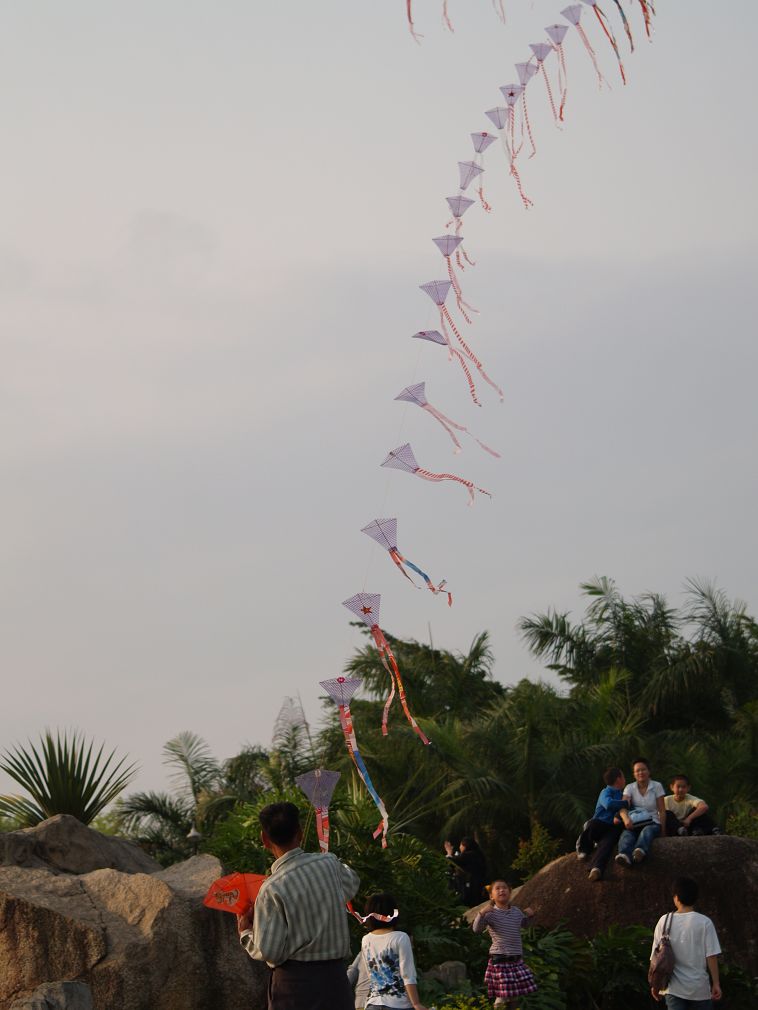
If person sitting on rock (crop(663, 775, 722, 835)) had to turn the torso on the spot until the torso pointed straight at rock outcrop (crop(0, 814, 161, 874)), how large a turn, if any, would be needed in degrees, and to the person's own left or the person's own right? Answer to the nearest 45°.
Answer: approximately 45° to the person's own right

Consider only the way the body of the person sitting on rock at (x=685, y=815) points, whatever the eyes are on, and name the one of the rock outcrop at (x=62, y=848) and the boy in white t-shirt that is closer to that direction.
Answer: the boy in white t-shirt

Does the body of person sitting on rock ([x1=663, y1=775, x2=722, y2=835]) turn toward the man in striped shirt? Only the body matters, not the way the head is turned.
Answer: yes

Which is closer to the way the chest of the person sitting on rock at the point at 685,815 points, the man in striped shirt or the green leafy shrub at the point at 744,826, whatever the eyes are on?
the man in striped shirt

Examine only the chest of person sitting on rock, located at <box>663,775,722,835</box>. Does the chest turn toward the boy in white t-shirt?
yes

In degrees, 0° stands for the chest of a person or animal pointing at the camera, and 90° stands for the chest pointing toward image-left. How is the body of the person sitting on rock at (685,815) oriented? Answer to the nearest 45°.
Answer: approximately 0°

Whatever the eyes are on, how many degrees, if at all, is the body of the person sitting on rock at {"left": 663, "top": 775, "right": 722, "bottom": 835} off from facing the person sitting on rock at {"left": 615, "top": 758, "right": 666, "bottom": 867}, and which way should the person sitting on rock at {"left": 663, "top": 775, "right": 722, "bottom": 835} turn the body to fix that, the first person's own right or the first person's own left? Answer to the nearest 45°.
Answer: approximately 45° to the first person's own right

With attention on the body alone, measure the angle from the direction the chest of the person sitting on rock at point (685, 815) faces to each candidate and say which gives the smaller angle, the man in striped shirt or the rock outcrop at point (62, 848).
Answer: the man in striped shirt

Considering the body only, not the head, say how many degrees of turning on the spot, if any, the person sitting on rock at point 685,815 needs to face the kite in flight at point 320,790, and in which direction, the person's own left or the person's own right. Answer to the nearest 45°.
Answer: approximately 45° to the person's own right

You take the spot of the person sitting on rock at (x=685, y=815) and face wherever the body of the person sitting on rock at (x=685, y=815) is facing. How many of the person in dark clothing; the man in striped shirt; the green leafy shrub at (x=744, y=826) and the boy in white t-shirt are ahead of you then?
2

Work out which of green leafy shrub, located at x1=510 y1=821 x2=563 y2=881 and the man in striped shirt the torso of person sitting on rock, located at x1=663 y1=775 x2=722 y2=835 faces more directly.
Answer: the man in striped shirt

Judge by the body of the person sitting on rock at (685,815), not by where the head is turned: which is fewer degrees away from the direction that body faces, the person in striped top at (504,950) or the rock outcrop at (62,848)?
the person in striped top
